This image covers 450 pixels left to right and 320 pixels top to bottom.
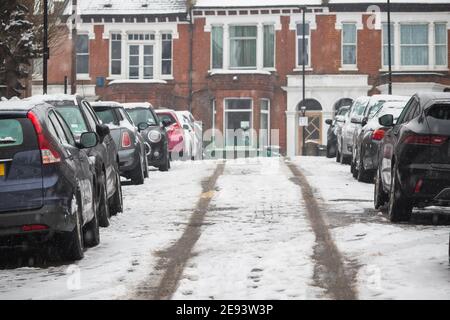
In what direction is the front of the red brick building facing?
toward the camera

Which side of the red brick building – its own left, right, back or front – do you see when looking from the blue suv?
front

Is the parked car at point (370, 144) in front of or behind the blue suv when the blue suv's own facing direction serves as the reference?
in front

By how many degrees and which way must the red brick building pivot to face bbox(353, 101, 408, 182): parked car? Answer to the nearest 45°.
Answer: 0° — it already faces it

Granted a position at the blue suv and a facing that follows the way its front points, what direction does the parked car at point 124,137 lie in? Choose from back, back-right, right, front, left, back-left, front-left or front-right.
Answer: front

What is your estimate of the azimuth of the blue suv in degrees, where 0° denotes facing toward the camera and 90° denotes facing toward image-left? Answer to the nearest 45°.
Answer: approximately 180°

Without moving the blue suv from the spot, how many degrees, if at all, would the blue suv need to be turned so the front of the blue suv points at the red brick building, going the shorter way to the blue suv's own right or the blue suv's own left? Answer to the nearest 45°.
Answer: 0° — it already faces it

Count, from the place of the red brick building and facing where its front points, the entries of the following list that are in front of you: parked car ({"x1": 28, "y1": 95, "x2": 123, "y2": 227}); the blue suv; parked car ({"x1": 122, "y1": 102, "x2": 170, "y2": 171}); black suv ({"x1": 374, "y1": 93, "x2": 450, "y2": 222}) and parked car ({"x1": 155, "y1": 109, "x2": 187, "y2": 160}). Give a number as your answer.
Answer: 5

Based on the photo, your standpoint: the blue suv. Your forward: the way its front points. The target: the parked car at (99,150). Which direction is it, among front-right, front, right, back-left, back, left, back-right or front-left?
front

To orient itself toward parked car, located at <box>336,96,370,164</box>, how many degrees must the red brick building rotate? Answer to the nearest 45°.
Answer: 0° — it already faces it

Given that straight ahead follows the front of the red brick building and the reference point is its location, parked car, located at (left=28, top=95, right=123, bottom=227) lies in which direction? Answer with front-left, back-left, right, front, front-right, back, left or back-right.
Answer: front

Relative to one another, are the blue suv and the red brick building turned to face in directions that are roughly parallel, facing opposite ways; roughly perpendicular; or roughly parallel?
roughly parallel, facing opposite ways
